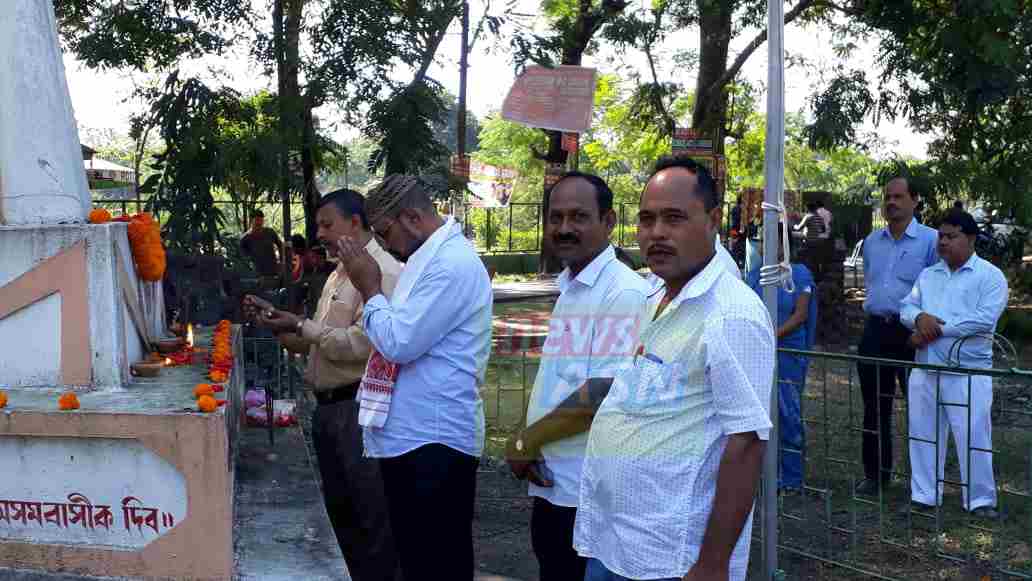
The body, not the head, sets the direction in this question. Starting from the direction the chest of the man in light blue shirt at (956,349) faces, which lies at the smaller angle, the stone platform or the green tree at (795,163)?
the stone platform

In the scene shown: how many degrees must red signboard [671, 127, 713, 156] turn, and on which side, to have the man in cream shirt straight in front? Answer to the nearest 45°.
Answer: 0° — it already faces them

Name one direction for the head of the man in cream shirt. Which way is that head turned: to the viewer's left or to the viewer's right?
to the viewer's left

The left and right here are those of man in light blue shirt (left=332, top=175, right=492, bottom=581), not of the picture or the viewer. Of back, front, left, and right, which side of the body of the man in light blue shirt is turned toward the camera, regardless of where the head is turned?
left

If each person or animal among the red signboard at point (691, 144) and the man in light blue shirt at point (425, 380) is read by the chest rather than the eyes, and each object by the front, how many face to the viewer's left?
1

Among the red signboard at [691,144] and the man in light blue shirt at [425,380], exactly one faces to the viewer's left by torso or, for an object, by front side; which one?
the man in light blue shirt

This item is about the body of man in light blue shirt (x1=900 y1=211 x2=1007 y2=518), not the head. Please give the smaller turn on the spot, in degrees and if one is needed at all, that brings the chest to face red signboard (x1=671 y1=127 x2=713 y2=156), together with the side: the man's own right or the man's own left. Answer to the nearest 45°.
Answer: approximately 90° to the man's own right

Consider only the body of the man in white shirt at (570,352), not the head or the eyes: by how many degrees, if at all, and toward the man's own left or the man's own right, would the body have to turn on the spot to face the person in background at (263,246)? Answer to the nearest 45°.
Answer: approximately 135° to the man's own right

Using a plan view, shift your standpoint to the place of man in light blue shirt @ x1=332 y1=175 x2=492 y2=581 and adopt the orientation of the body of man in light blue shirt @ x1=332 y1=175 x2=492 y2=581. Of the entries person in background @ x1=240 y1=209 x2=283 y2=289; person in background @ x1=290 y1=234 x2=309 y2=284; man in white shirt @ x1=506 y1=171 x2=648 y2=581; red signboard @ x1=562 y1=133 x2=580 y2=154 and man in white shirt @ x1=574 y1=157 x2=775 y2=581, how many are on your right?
3

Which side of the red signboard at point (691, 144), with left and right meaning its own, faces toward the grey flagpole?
front

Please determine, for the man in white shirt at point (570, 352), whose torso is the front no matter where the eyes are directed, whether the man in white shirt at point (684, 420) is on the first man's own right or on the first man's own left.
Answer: on the first man's own left

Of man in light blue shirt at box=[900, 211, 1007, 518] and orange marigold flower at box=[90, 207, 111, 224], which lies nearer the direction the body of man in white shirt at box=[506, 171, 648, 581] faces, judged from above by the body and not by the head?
the orange marigold flower

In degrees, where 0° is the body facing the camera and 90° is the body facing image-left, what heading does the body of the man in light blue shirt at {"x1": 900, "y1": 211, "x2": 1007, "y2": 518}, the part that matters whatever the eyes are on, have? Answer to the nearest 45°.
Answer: approximately 45°

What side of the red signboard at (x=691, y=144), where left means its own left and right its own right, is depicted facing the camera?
front

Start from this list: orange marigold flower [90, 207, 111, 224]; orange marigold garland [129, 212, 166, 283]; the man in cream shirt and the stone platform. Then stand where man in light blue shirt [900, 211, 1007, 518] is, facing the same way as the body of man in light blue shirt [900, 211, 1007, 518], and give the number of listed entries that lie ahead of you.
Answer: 4

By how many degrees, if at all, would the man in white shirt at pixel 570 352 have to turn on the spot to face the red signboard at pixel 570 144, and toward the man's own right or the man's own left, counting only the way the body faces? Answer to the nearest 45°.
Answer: approximately 135° to the man's own right

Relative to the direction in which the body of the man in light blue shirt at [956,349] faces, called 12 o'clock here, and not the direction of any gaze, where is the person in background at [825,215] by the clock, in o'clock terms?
The person in background is roughly at 4 o'clock from the man in light blue shirt.
